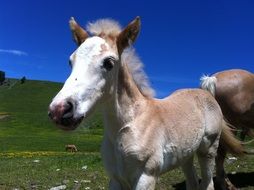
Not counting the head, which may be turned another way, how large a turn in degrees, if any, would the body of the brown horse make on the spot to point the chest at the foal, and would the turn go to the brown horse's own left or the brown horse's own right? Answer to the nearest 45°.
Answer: approximately 90° to the brown horse's own right

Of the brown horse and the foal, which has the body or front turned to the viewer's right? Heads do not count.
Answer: the brown horse

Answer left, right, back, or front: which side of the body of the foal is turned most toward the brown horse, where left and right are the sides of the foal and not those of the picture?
back

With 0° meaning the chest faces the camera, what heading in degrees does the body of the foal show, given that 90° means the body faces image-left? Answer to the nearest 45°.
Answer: approximately 45°

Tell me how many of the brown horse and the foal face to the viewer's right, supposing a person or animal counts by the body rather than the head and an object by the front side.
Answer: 1

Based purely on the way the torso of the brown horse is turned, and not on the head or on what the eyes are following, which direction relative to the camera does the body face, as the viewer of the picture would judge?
to the viewer's right
